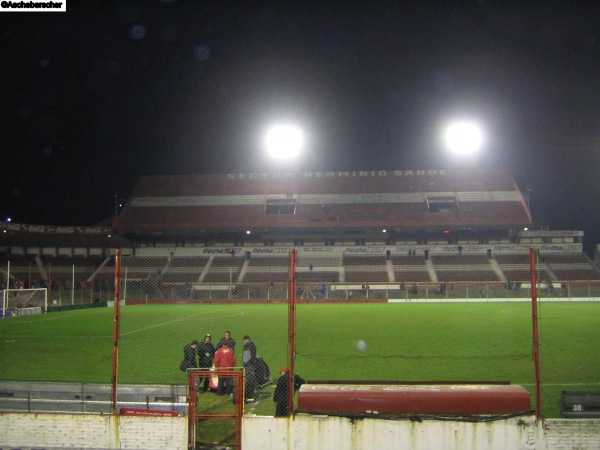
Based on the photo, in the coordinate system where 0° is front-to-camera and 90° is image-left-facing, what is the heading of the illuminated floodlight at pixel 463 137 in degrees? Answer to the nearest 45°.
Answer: approximately 0°

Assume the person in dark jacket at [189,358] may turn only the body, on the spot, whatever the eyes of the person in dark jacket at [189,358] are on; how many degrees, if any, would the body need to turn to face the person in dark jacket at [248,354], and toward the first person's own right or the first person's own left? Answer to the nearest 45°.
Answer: approximately 45° to the first person's own right

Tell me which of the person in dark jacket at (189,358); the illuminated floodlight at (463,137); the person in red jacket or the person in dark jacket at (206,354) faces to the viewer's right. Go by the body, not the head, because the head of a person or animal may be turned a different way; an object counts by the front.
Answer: the person in dark jacket at (189,358)

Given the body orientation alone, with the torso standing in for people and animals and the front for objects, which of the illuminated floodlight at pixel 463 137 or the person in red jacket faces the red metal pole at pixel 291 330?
the illuminated floodlight

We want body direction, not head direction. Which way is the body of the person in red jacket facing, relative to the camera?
away from the camera

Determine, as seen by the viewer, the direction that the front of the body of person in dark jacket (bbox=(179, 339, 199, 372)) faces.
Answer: to the viewer's right

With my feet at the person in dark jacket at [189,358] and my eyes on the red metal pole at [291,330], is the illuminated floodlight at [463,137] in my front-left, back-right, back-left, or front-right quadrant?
back-left
